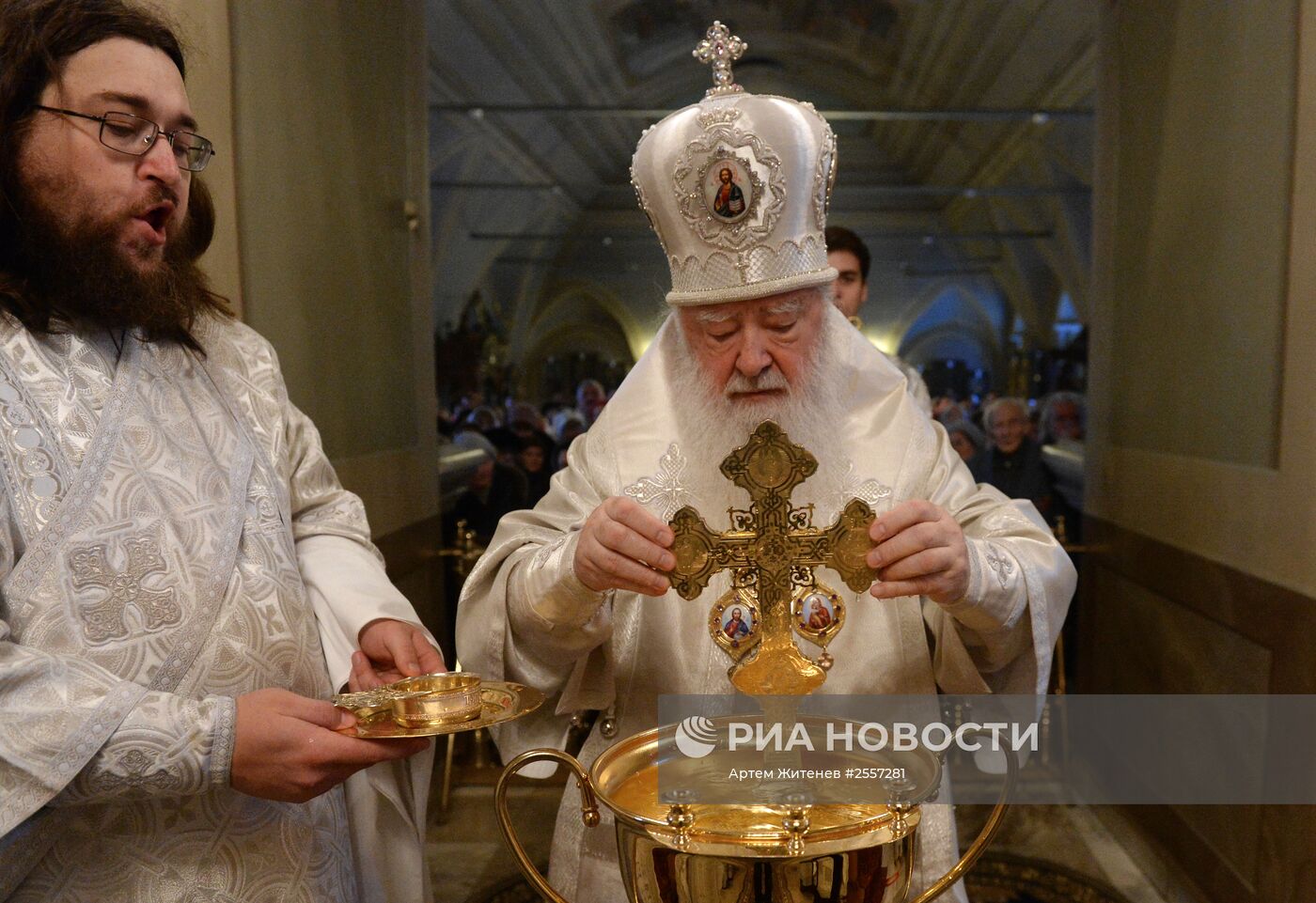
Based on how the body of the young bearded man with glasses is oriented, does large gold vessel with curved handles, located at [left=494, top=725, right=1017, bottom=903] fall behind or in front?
in front

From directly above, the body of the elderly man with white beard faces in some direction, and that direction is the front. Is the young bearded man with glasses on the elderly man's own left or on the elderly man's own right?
on the elderly man's own right

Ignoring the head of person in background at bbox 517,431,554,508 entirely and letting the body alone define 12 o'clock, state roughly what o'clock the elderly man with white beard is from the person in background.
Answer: The elderly man with white beard is roughly at 12 o'clock from the person in background.

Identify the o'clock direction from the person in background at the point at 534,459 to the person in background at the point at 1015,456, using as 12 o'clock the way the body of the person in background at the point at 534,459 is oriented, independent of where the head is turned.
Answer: the person in background at the point at 1015,456 is roughly at 9 o'clock from the person in background at the point at 534,459.

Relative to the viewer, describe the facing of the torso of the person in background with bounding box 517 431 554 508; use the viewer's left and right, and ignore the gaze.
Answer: facing the viewer

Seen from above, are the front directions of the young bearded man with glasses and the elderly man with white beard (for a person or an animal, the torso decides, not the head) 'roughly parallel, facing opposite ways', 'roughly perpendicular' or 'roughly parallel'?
roughly perpendicular

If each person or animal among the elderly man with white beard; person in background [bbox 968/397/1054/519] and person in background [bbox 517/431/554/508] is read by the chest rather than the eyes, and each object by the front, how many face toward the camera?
3

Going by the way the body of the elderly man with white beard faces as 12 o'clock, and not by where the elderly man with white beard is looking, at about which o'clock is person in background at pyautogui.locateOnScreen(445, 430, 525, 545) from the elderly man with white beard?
The person in background is roughly at 5 o'clock from the elderly man with white beard.

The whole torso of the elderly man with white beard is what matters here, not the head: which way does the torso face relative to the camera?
toward the camera

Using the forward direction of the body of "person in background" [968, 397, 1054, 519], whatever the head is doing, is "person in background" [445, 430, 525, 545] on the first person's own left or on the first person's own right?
on the first person's own right

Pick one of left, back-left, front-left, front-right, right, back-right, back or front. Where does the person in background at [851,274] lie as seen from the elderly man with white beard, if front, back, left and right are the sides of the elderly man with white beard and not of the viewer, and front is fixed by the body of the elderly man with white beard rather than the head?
back

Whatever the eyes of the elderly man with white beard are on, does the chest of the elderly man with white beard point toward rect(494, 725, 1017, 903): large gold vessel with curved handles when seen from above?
yes

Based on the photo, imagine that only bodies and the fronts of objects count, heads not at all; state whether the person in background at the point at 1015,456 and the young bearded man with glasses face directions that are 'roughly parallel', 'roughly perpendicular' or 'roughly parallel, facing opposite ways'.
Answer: roughly perpendicular

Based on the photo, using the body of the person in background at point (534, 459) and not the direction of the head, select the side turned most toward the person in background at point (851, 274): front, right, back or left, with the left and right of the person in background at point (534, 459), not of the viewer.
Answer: front

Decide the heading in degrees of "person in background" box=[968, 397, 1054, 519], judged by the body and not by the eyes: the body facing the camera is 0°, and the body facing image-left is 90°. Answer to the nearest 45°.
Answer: approximately 0°
